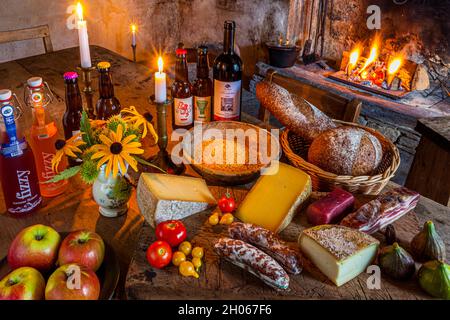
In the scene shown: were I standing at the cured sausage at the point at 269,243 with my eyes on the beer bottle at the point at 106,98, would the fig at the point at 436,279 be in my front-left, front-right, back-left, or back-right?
back-right

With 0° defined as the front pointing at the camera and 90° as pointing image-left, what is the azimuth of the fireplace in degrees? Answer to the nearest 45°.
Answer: approximately 45°

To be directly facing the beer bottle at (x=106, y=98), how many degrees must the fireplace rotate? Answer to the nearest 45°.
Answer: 0° — it already faces it

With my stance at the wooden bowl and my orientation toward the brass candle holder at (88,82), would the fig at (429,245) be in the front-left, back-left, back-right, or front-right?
back-left
